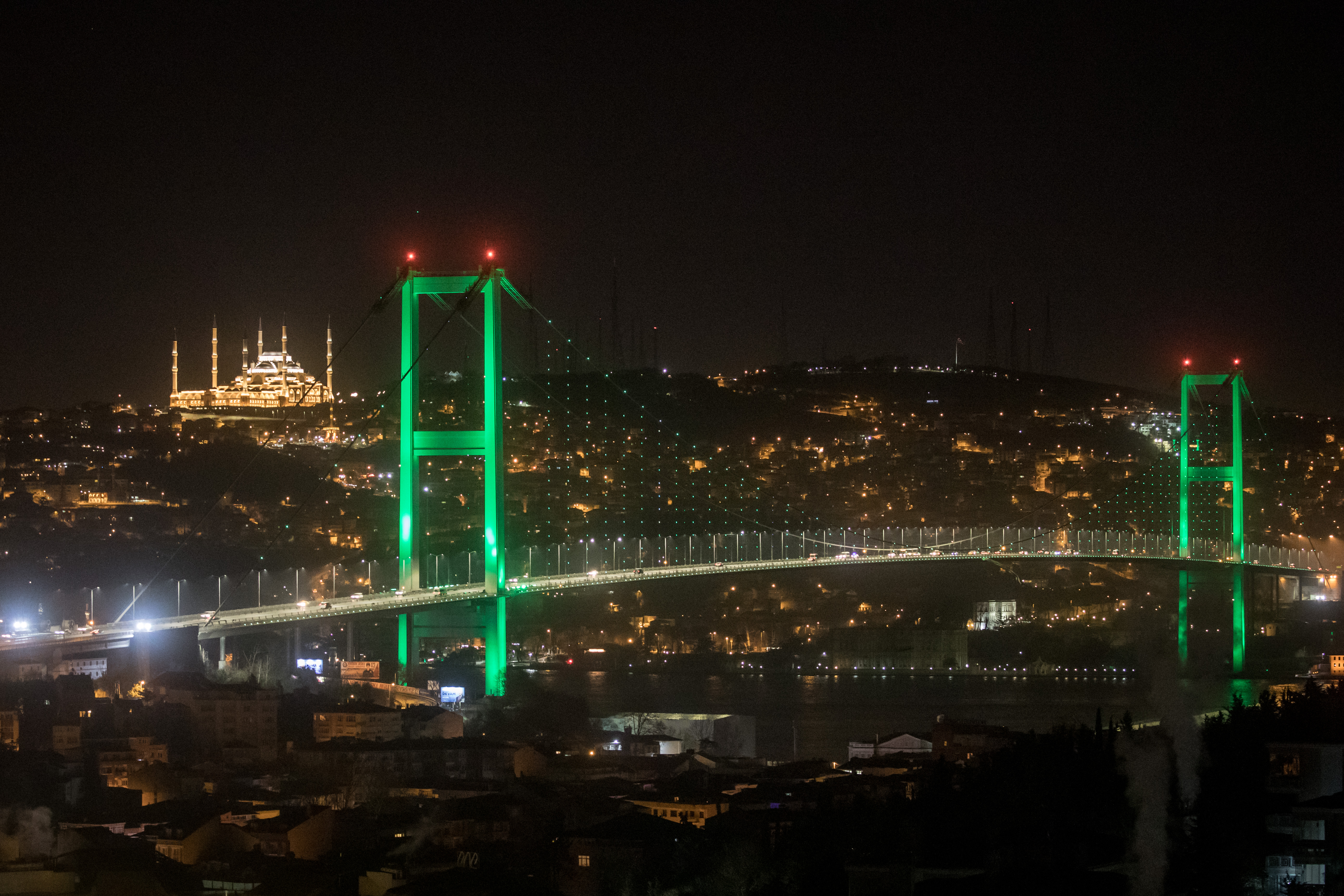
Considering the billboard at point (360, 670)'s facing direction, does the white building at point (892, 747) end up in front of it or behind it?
in front

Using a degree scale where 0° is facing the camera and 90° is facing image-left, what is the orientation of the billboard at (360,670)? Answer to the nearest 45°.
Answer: approximately 0°

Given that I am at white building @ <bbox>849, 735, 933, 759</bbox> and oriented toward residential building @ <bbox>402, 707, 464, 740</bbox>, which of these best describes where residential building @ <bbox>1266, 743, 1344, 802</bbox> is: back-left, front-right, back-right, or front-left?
back-left

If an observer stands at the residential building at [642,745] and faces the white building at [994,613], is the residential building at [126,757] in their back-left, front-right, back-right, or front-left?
back-left

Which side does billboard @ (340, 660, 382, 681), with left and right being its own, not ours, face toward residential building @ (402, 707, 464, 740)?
front

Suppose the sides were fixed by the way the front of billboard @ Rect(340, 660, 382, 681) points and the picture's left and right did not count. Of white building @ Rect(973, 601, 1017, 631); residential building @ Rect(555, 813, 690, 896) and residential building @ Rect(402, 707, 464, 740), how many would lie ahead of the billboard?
2

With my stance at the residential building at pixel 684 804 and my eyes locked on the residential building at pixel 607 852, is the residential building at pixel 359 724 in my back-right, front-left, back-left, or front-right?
back-right

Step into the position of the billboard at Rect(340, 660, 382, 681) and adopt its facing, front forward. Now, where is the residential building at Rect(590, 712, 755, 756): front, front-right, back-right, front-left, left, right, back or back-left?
front-left
